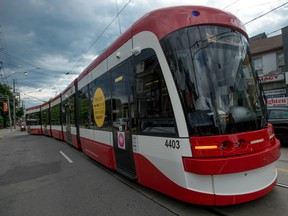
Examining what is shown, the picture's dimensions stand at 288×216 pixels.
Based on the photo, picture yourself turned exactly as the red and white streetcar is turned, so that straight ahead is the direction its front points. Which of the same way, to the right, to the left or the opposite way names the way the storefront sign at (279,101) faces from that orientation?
to the right

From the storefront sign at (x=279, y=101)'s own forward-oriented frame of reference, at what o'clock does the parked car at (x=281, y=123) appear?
The parked car is roughly at 12 o'clock from the storefront sign.

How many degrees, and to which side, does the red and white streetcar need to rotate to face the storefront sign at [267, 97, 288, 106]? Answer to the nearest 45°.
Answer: approximately 90° to its left

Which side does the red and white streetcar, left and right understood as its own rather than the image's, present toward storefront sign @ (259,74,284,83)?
left

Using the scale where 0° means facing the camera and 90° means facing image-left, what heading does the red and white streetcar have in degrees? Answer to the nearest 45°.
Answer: approximately 315°

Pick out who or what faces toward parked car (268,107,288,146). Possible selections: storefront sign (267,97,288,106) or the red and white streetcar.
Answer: the storefront sign

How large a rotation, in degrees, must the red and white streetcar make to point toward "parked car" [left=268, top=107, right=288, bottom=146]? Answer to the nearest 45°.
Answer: approximately 90° to its left
